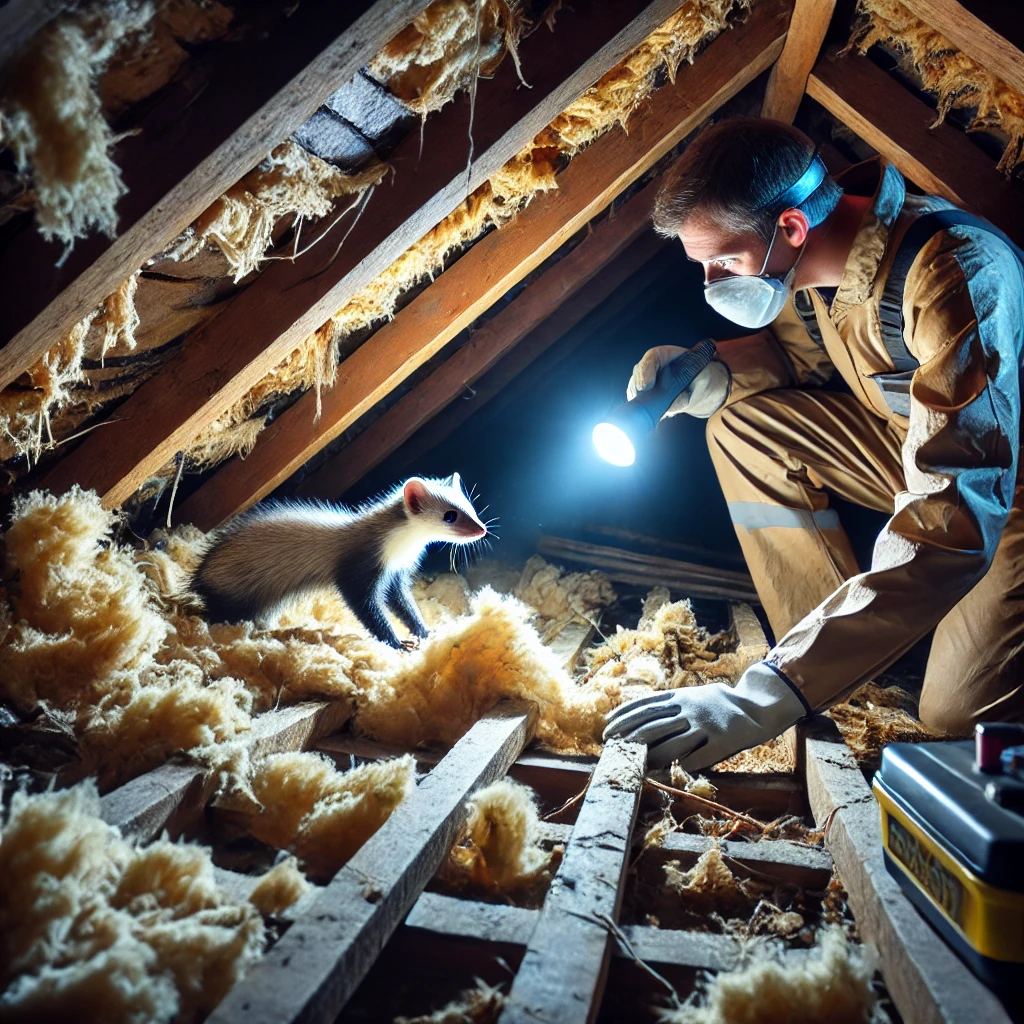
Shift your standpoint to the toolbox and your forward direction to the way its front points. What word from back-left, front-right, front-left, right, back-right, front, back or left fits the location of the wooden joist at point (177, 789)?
front-right

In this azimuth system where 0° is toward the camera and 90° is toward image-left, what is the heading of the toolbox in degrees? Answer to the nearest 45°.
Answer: approximately 45°

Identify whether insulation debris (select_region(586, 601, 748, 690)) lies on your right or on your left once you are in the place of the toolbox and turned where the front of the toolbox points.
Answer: on your right

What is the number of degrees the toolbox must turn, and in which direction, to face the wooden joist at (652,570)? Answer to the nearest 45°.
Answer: approximately 90° to its right
